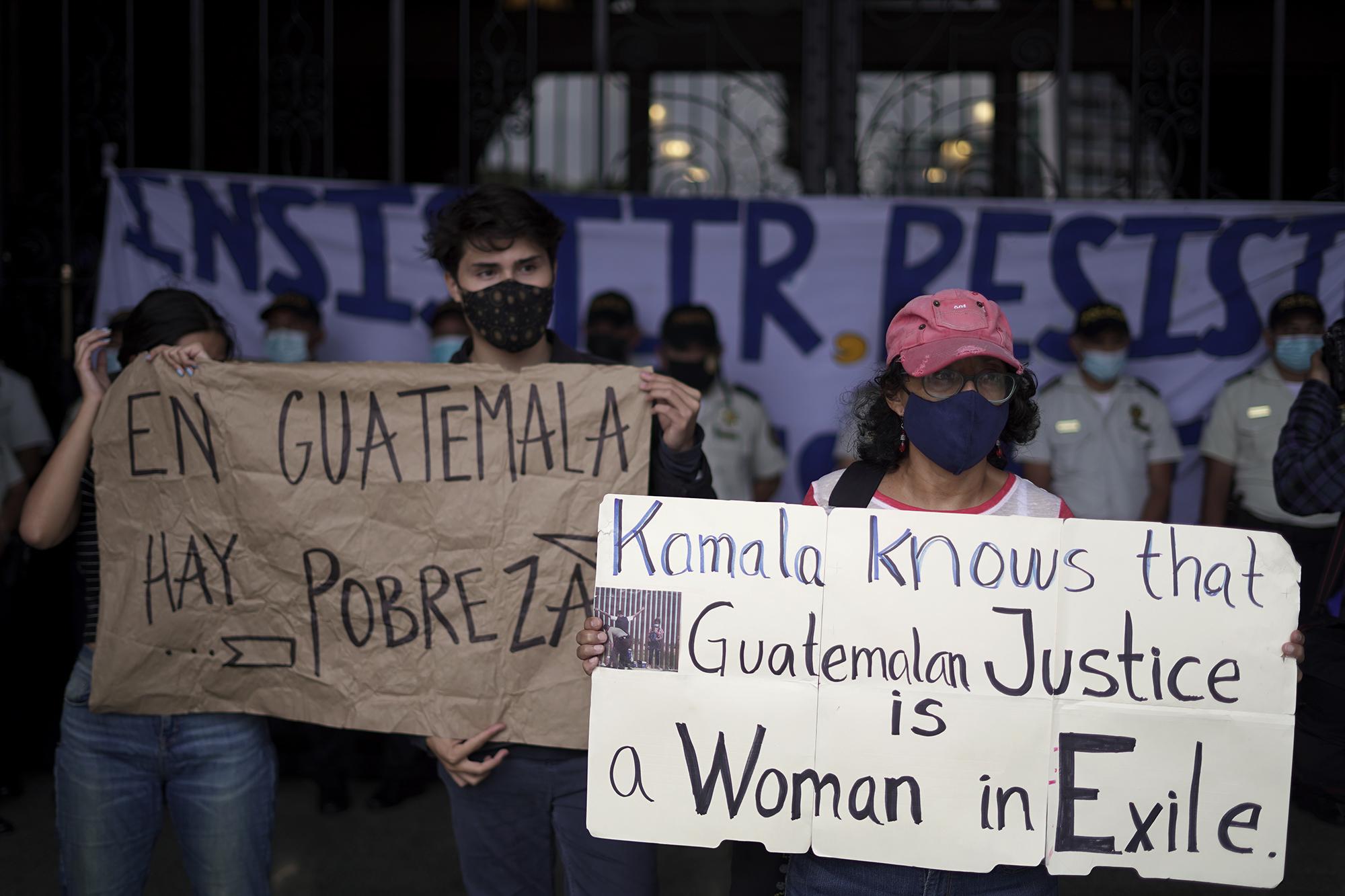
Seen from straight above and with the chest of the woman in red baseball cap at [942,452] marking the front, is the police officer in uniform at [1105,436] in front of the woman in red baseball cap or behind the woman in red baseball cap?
behind

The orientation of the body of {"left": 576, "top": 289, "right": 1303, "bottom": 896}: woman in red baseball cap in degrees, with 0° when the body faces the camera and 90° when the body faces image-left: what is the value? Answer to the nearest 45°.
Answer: approximately 0°

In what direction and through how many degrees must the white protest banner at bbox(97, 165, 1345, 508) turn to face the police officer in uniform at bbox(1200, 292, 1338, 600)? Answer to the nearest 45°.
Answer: approximately 90° to its left

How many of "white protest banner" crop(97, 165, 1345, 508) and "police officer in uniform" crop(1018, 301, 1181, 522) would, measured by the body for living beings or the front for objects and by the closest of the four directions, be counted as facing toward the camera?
2

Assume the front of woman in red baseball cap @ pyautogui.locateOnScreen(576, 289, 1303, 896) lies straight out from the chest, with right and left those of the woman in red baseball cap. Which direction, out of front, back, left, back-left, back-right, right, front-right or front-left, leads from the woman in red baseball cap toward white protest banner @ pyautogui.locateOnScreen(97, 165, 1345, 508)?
back
